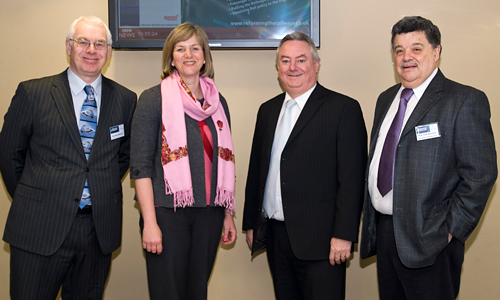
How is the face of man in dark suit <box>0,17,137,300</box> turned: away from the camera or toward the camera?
toward the camera

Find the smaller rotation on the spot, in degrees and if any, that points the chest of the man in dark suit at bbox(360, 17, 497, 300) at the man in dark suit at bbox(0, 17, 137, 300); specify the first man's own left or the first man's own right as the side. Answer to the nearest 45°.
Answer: approximately 45° to the first man's own right

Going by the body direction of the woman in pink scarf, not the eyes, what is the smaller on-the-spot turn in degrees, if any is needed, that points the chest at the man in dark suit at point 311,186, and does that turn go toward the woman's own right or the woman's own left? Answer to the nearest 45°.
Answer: approximately 45° to the woman's own left

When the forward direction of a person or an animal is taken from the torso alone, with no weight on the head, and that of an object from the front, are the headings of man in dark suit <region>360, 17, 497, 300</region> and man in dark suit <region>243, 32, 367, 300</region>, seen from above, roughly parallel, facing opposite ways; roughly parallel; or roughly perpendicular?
roughly parallel

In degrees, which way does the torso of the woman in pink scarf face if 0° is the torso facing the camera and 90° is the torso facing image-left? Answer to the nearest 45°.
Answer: approximately 315°

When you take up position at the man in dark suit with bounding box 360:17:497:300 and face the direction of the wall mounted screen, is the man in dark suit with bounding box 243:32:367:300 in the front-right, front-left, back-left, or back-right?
front-left

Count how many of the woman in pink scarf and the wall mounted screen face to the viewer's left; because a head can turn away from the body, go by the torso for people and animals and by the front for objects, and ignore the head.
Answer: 0

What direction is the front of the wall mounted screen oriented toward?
toward the camera

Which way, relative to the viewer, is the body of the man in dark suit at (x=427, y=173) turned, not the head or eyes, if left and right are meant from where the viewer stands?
facing the viewer and to the left of the viewer

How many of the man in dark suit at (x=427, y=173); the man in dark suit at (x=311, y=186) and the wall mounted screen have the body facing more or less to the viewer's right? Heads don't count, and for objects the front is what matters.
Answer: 0

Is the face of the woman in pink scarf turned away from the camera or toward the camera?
toward the camera

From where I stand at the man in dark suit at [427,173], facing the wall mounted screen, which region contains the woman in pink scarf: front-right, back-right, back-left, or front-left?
front-left
